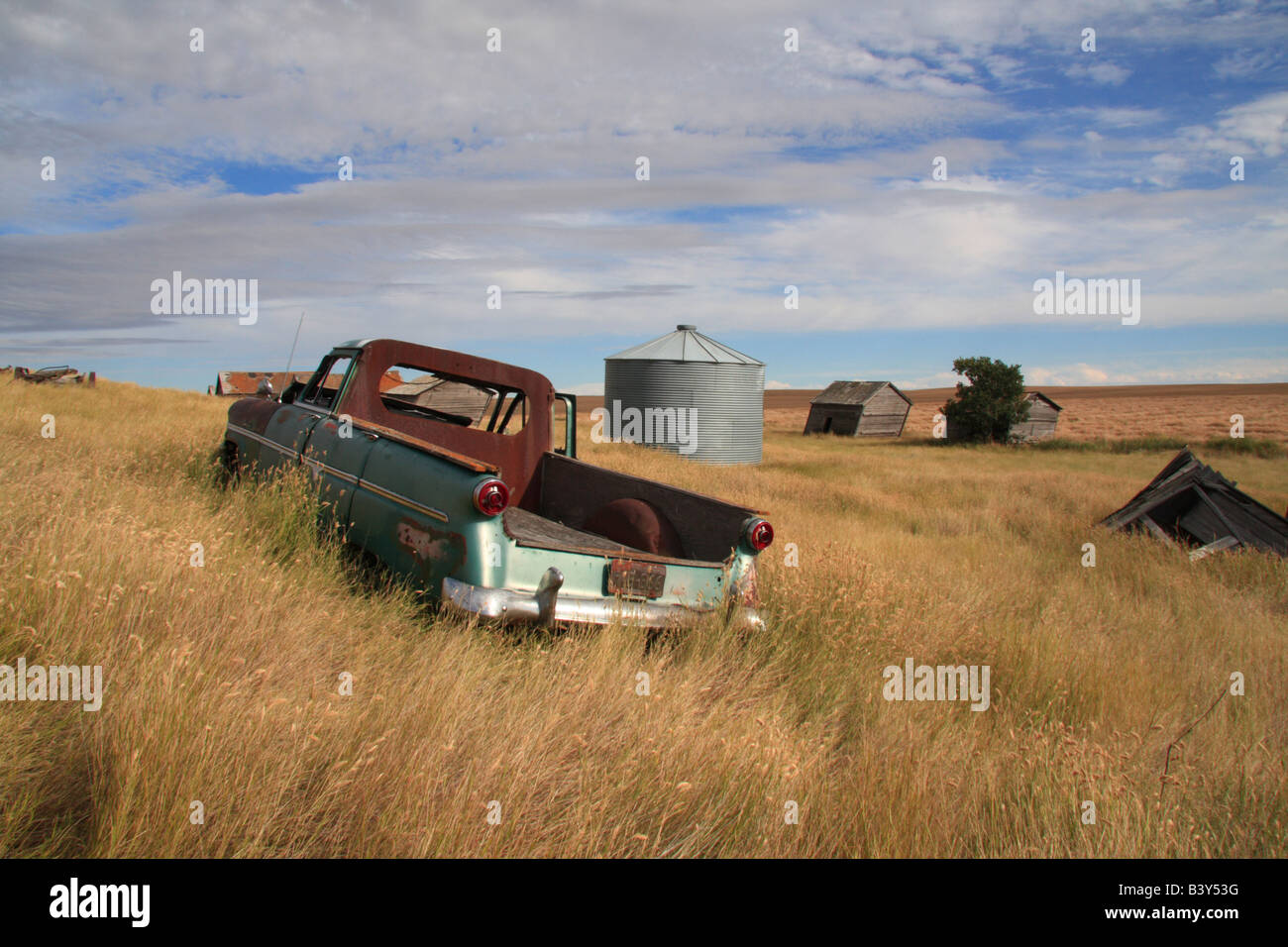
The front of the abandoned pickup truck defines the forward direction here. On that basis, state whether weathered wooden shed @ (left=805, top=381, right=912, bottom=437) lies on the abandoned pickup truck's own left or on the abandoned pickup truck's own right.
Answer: on the abandoned pickup truck's own right

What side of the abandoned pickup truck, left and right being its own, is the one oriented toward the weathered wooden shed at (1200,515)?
right

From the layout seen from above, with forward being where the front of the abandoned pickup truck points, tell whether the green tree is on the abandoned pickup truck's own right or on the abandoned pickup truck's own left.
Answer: on the abandoned pickup truck's own right

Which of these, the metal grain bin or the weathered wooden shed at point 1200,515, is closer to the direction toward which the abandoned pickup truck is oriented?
the metal grain bin

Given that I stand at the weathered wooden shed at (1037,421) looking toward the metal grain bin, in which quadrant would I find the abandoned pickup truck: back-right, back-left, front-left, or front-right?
front-left

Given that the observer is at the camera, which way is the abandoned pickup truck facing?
facing away from the viewer and to the left of the viewer

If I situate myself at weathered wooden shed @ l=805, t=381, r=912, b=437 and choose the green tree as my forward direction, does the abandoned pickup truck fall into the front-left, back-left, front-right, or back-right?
front-right

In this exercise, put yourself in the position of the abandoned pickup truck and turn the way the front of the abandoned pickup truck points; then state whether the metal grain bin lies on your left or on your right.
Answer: on your right

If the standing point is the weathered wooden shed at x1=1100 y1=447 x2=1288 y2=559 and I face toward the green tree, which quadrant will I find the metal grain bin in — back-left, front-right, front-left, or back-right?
front-left

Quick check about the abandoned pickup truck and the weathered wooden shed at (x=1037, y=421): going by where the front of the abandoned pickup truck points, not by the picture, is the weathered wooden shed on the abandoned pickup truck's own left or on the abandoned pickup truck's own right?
on the abandoned pickup truck's own right
